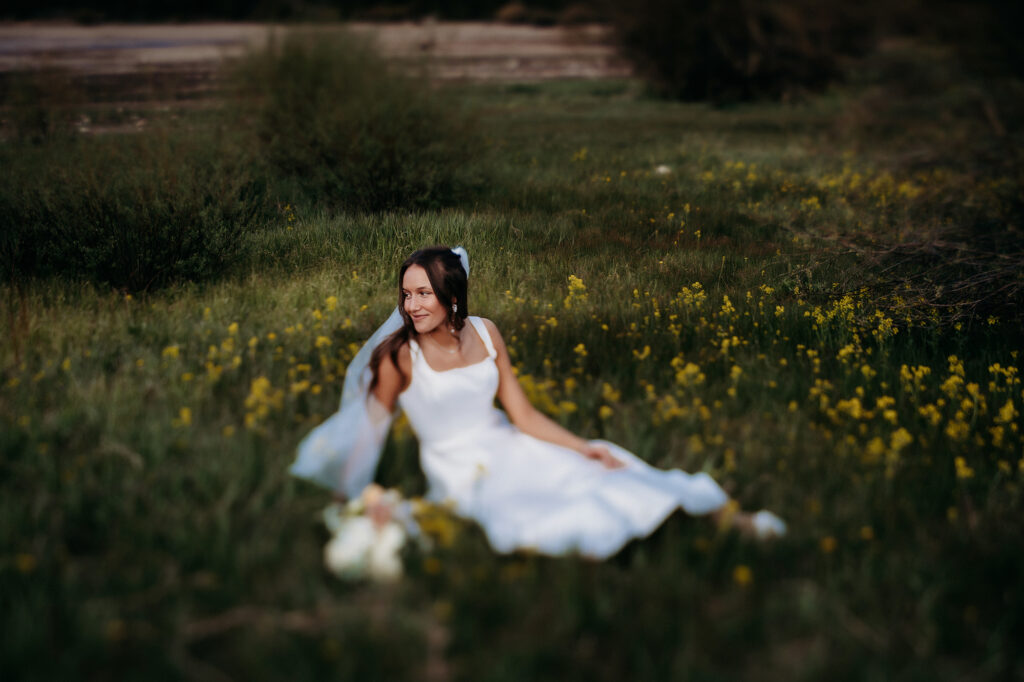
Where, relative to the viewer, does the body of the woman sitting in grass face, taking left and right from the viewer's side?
facing the viewer
